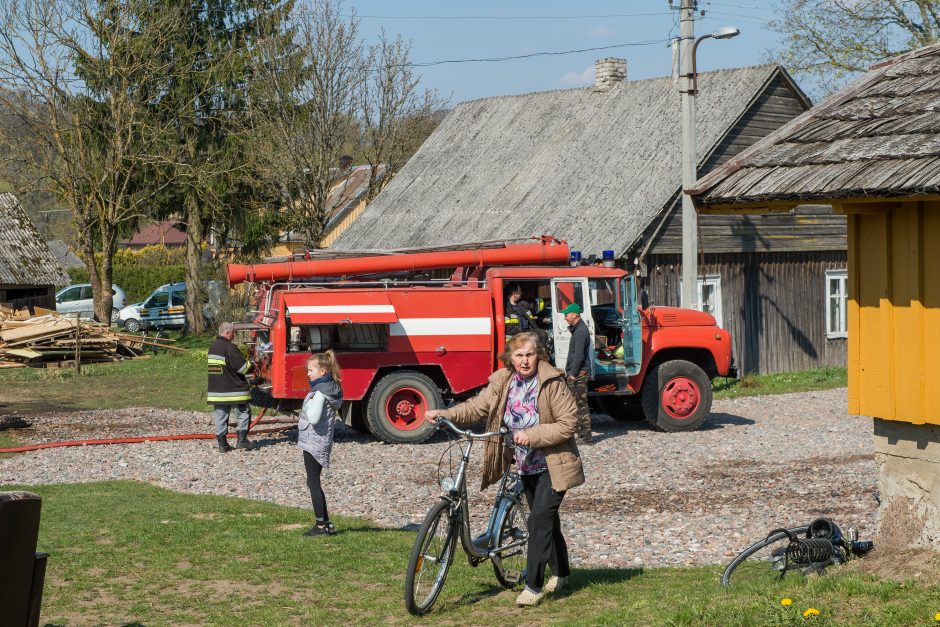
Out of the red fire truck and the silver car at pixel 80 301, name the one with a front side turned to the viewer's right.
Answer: the red fire truck

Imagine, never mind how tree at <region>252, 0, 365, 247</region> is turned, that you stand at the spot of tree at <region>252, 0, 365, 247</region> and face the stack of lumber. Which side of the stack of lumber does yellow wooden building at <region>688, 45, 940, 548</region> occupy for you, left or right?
left

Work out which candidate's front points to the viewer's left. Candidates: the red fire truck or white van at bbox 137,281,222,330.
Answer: the white van

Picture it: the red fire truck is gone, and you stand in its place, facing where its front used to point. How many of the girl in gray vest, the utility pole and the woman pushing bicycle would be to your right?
2

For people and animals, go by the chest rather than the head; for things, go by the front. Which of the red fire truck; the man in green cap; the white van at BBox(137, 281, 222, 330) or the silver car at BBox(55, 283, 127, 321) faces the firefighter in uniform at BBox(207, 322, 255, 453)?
the man in green cap

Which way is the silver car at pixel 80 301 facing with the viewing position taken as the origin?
facing to the left of the viewer

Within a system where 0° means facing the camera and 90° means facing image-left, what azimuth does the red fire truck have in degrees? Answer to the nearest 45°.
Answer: approximately 270°

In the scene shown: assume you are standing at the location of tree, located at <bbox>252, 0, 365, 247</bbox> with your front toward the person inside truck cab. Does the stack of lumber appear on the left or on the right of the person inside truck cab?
right

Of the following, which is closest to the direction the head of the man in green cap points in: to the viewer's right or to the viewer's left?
to the viewer's left

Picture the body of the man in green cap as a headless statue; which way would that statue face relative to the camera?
to the viewer's left

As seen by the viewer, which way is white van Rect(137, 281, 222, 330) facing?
to the viewer's left

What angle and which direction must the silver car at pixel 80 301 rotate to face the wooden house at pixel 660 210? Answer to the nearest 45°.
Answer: approximately 135° to its left
